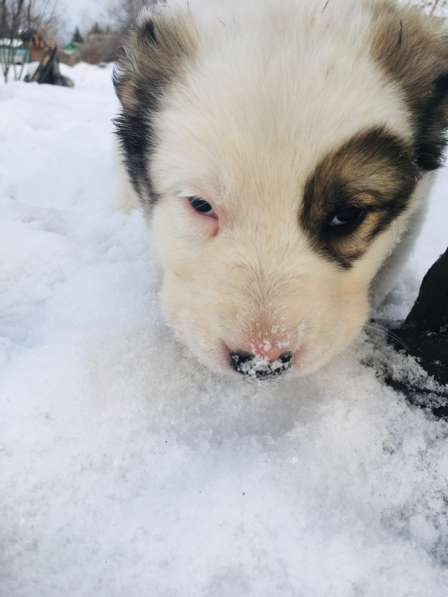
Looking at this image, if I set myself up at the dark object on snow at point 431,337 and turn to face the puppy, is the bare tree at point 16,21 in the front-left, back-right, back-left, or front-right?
front-right

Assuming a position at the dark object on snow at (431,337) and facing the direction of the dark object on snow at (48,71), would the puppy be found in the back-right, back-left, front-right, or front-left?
front-left

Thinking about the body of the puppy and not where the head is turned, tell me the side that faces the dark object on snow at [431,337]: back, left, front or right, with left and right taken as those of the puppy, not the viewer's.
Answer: left

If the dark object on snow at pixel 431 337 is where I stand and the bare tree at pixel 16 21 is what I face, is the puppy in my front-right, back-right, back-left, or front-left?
front-left

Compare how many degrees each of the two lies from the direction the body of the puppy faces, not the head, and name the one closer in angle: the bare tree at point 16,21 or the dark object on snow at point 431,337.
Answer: the dark object on snow

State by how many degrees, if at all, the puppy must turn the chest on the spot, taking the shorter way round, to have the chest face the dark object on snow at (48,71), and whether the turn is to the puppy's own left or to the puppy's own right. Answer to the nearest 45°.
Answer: approximately 135° to the puppy's own right

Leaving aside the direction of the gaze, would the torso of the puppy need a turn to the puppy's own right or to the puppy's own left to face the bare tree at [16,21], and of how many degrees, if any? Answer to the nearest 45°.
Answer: approximately 135° to the puppy's own right

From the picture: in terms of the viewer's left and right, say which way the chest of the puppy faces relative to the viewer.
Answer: facing the viewer
